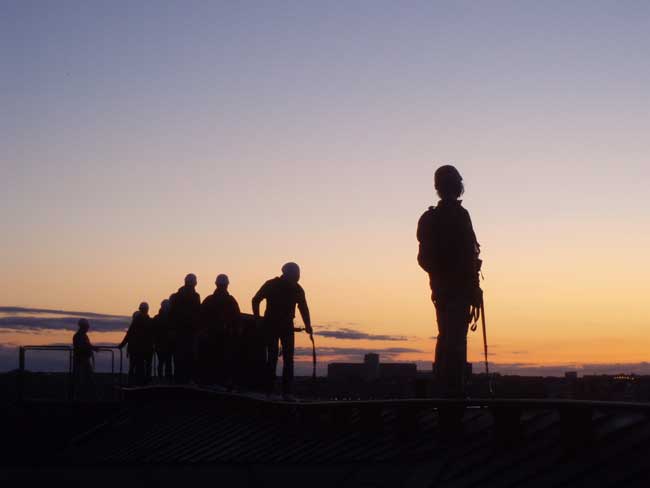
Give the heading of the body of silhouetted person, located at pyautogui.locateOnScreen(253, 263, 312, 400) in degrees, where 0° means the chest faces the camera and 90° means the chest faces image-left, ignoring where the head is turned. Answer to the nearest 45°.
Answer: approximately 315°

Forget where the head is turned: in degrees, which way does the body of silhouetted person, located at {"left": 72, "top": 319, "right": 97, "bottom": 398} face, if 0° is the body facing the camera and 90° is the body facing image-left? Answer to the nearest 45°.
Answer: approximately 270°

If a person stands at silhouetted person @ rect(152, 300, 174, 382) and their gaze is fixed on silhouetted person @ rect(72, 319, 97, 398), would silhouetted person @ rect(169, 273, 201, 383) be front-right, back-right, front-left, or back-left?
back-left

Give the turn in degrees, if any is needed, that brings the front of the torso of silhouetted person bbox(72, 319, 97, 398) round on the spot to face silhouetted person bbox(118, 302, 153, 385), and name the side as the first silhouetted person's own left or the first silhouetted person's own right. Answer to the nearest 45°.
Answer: approximately 45° to the first silhouetted person's own right

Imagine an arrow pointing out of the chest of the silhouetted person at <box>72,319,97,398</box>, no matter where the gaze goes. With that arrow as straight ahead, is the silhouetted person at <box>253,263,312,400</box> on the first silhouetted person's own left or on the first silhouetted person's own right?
on the first silhouetted person's own right

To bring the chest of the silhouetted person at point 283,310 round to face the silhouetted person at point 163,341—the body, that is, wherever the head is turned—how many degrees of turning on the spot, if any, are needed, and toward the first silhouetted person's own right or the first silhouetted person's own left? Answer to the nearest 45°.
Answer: approximately 135° to the first silhouetted person's own left
